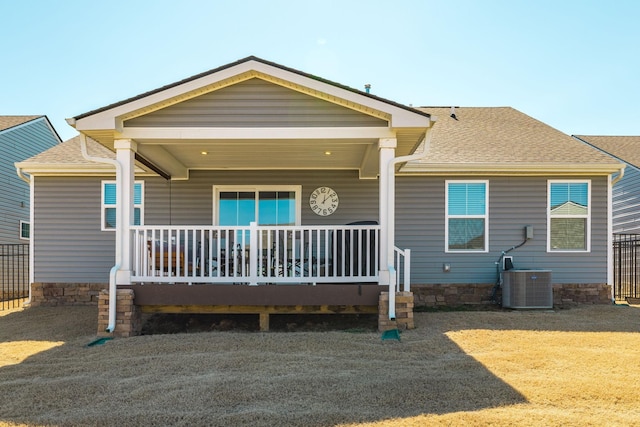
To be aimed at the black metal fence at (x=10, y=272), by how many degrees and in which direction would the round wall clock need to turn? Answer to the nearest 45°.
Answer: approximately 135° to its right

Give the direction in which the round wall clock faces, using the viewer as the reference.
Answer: facing the viewer

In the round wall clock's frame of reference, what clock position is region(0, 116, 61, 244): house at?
The house is roughly at 4 o'clock from the round wall clock.

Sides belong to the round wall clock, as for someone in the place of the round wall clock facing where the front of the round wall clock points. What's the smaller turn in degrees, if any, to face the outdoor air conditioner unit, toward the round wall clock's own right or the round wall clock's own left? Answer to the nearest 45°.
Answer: approximately 90° to the round wall clock's own left

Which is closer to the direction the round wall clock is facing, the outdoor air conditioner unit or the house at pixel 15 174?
the outdoor air conditioner unit

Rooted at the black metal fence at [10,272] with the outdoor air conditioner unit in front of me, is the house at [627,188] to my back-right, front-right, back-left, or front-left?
front-left
